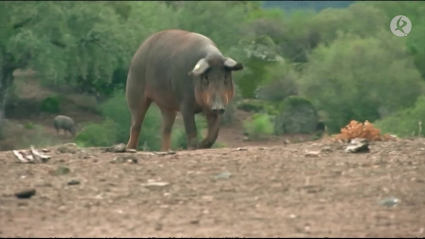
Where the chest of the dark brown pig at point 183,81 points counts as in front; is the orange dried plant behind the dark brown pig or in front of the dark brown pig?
in front

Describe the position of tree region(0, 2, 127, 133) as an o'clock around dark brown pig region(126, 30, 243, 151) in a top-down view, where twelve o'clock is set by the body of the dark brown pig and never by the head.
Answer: The tree is roughly at 7 o'clock from the dark brown pig.

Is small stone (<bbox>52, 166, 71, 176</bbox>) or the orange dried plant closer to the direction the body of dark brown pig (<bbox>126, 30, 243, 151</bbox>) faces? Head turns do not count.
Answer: the orange dried plant

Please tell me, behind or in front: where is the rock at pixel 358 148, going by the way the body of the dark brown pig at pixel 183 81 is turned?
in front

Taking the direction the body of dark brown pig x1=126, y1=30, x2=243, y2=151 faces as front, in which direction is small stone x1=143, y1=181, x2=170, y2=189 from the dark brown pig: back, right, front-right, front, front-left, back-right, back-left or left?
front-right

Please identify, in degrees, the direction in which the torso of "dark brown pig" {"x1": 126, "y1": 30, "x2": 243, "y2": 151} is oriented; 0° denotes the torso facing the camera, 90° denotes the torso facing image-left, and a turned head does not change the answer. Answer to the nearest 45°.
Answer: approximately 315°

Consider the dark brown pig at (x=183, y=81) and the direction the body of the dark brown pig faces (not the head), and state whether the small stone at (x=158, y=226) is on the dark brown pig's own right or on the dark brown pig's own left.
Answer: on the dark brown pig's own right

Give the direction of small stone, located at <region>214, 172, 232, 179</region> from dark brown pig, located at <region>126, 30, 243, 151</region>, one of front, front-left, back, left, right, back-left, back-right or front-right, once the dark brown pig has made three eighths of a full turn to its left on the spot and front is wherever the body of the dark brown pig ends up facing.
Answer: back

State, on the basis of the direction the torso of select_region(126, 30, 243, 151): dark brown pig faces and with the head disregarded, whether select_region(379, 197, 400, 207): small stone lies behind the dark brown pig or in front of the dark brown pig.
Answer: in front

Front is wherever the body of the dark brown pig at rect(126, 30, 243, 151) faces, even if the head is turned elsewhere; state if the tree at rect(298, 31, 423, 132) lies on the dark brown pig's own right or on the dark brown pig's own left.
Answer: on the dark brown pig's own left
